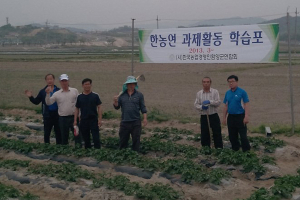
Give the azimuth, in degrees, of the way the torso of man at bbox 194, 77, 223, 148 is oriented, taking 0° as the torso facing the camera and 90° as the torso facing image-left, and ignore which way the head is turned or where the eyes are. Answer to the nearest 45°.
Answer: approximately 0°

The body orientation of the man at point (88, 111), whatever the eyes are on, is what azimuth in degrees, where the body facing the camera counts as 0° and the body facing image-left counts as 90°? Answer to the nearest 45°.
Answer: approximately 0°

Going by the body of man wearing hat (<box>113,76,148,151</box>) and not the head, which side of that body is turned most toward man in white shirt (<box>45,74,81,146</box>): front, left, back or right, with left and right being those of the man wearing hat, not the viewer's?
right

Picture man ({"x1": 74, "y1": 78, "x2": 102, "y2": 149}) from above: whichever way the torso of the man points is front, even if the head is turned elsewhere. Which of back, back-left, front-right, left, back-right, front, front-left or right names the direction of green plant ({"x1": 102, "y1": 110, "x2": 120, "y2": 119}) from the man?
back

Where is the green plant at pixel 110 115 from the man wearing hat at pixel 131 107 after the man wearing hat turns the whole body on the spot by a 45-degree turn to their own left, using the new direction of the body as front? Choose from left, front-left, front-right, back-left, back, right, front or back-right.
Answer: back-left

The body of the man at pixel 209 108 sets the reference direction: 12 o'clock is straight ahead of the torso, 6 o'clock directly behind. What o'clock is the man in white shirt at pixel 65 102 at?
The man in white shirt is roughly at 3 o'clock from the man.

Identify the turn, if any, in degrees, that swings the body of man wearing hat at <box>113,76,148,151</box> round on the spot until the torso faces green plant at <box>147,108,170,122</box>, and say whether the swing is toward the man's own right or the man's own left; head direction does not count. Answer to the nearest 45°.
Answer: approximately 180°

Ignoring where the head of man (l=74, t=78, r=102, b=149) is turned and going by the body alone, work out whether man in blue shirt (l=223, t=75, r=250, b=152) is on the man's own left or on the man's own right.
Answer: on the man's own left
